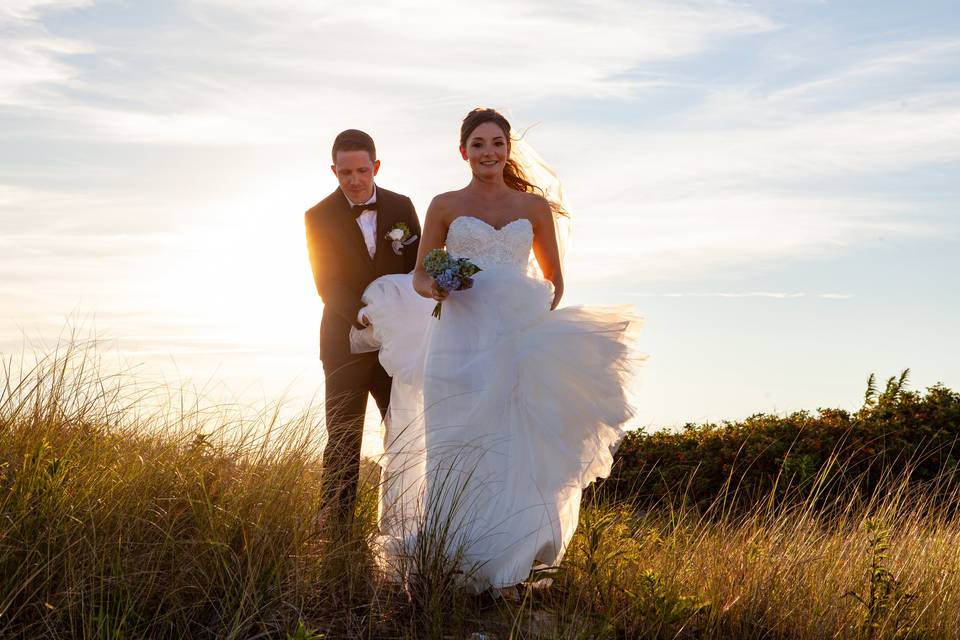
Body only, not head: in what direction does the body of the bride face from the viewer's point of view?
toward the camera

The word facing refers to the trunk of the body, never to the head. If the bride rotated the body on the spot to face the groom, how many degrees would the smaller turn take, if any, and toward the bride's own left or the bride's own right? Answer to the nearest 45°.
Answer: approximately 135° to the bride's own right
